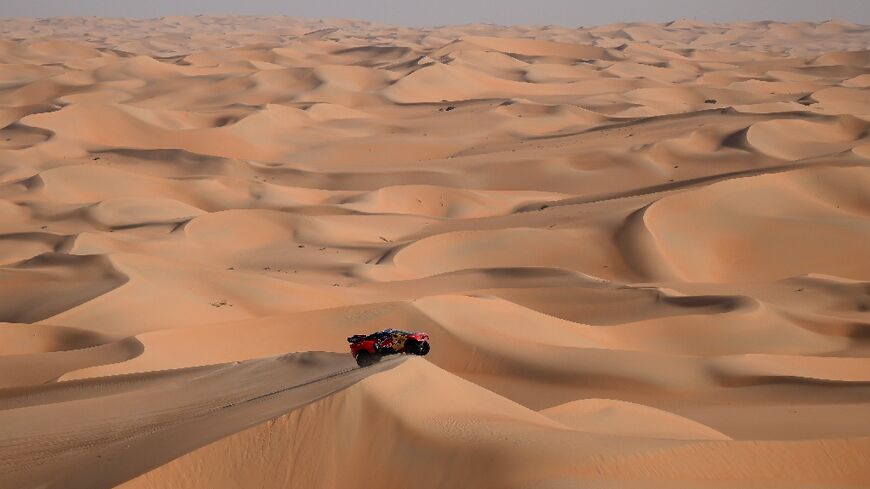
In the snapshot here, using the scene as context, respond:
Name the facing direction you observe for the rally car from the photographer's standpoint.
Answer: facing away from the viewer and to the right of the viewer
